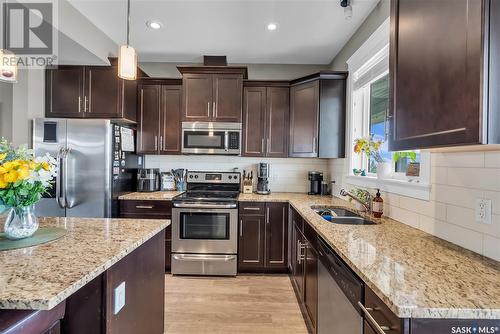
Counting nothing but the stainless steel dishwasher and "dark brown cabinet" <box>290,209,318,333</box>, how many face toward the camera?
0

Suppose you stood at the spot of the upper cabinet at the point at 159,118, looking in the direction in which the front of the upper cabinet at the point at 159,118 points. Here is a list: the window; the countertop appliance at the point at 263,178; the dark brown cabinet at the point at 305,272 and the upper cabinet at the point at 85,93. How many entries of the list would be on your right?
1

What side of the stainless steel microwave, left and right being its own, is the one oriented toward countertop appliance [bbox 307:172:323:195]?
left

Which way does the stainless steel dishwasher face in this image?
to the viewer's left

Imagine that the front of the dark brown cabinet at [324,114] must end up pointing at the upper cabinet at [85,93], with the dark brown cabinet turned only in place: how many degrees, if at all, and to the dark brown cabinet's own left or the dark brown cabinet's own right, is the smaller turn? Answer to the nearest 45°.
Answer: approximately 45° to the dark brown cabinet's own right

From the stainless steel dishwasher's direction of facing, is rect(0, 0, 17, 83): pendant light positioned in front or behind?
in front

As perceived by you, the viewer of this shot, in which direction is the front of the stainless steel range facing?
facing the viewer

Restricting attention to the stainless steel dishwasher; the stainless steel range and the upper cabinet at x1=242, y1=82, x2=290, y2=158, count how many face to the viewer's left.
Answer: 1

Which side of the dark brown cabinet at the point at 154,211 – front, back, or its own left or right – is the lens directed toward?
front

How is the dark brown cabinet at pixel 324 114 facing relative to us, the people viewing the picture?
facing the viewer and to the left of the viewer

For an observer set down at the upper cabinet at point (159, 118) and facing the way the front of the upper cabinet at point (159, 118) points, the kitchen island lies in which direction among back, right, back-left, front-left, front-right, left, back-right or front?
front

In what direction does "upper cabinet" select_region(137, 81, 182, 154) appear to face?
toward the camera

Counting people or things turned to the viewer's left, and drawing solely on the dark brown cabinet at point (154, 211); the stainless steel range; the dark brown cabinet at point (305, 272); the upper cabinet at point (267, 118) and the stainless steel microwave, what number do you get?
1

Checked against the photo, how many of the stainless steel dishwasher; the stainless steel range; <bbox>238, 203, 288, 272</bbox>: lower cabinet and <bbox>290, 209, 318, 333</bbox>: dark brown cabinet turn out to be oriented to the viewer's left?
2

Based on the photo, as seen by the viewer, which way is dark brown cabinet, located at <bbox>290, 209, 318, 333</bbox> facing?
to the viewer's left

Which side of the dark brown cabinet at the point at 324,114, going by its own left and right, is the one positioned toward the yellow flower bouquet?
front

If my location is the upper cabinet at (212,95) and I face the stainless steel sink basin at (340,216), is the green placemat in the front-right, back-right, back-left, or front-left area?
front-right
